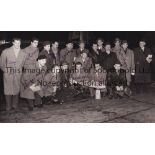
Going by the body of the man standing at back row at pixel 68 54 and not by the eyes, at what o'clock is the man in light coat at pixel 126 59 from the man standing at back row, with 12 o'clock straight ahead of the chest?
The man in light coat is roughly at 9 o'clock from the man standing at back row.

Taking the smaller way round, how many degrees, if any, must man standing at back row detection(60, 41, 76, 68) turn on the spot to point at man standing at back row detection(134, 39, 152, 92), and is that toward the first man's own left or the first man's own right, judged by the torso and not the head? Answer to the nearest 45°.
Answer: approximately 90° to the first man's own left

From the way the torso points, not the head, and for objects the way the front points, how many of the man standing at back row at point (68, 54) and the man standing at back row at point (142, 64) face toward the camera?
2

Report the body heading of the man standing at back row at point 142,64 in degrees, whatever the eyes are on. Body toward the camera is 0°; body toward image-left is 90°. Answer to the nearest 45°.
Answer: approximately 0°

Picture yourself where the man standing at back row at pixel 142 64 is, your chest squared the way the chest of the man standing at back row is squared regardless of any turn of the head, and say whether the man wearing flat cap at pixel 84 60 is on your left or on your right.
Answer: on your right
